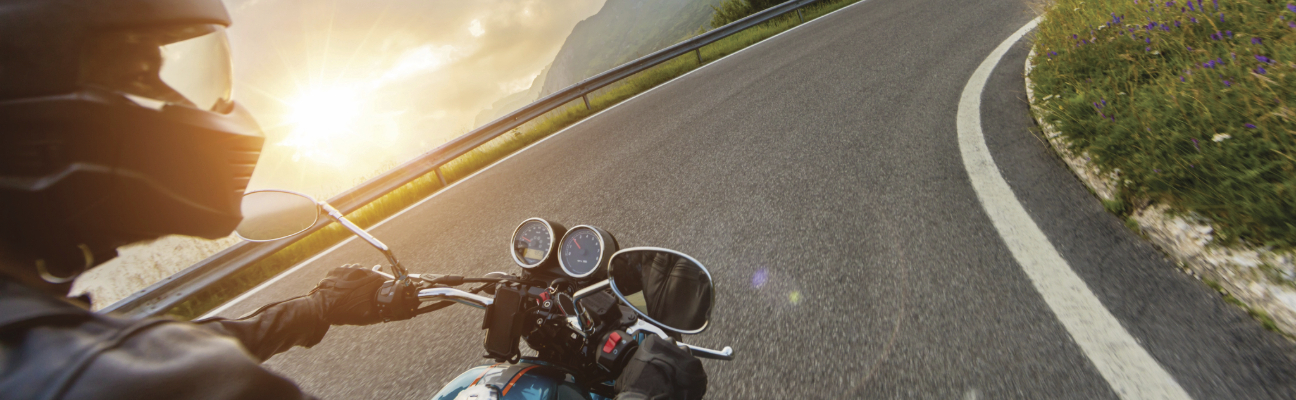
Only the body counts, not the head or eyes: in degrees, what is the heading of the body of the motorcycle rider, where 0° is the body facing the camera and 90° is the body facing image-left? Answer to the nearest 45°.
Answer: approximately 225°

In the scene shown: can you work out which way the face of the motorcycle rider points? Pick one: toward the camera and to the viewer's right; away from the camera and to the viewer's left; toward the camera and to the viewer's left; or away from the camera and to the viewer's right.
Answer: away from the camera and to the viewer's right

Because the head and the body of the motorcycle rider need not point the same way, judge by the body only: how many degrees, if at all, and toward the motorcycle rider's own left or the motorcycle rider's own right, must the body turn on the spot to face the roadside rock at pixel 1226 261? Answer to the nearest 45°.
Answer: approximately 45° to the motorcycle rider's own right
